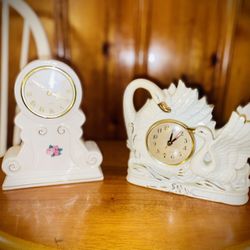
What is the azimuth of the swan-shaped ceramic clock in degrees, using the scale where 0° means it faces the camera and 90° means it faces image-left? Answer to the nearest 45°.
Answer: approximately 45°

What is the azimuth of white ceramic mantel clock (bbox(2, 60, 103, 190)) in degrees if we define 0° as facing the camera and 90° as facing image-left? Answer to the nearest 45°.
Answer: approximately 0°

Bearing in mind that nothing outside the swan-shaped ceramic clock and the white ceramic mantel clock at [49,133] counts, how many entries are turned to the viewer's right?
0
